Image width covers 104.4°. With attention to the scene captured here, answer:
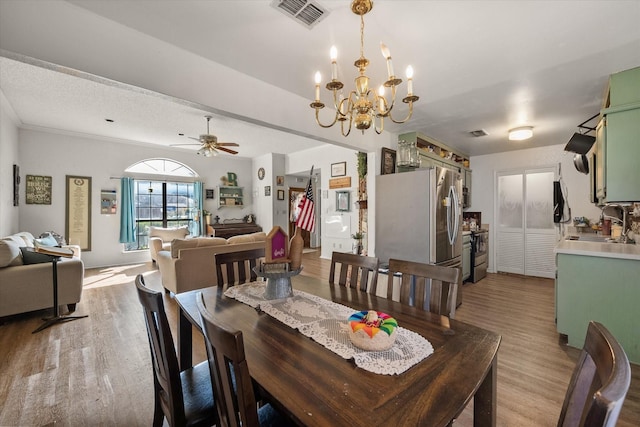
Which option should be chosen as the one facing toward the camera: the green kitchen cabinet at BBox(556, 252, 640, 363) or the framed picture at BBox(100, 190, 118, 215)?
the framed picture

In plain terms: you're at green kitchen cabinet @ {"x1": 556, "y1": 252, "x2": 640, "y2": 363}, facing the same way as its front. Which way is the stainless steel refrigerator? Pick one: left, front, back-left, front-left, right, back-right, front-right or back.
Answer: front

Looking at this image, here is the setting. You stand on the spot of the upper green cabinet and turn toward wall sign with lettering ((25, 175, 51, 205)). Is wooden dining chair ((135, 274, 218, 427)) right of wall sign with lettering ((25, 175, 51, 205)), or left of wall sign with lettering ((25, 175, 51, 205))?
left

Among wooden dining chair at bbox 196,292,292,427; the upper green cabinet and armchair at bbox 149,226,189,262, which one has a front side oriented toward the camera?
the armchair

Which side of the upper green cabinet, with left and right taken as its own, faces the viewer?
left

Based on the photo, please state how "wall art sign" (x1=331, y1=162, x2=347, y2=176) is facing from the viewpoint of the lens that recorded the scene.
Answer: facing the viewer and to the left of the viewer

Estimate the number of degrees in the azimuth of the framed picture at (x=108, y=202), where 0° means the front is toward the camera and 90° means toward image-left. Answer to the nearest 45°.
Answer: approximately 0°

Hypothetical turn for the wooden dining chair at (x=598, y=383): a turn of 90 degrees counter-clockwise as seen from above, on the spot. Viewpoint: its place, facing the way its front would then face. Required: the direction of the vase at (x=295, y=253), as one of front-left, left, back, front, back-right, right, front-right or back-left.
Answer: right

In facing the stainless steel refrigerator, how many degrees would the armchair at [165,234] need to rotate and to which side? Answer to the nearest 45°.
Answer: approximately 45° to its left

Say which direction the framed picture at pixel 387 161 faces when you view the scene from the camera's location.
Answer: facing the viewer and to the right of the viewer

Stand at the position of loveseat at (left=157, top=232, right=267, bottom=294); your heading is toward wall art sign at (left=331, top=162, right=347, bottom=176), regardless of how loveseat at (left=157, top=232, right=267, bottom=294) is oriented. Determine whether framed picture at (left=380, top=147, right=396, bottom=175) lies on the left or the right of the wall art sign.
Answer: right
